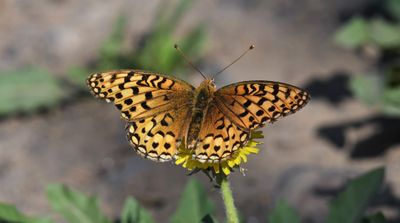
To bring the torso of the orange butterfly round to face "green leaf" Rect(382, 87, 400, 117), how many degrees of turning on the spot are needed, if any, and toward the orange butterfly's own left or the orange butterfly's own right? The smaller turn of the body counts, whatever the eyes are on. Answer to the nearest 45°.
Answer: approximately 45° to the orange butterfly's own right

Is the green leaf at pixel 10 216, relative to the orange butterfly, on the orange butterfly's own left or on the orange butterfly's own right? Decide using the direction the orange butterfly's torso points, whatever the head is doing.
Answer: on the orange butterfly's own left

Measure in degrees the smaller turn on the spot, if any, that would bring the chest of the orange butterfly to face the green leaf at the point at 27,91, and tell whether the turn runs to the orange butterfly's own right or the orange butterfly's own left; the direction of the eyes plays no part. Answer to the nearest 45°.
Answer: approximately 45° to the orange butterfly's own left

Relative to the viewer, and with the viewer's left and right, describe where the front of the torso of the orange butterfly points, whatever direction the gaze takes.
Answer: facing away from the viewer
